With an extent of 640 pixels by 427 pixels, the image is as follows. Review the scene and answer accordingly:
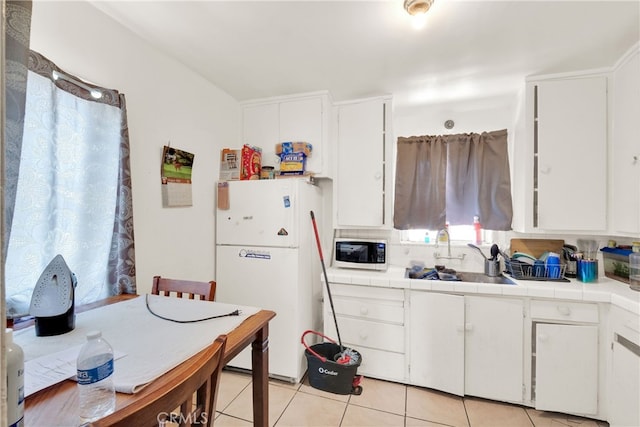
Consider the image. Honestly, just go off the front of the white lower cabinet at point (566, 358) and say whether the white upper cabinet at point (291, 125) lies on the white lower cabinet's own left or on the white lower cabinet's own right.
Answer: on the white lower cabinet's own right

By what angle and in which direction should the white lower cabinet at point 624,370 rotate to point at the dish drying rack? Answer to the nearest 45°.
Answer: approximately 90° to its right

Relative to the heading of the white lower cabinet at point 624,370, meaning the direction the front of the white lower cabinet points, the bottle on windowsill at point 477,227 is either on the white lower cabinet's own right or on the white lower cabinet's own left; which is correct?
on the white lower cabinet's own right

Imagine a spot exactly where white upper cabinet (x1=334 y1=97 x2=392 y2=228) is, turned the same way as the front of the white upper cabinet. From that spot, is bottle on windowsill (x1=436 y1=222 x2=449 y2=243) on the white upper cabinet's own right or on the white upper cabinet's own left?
on the white upper cabinet's own left

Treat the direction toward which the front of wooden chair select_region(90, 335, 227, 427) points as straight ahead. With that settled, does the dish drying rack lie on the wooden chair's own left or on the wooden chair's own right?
on the wooden chair's own right

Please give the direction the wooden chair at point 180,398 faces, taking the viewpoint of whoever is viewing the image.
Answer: facing away from the viewer and to the left of the viewer

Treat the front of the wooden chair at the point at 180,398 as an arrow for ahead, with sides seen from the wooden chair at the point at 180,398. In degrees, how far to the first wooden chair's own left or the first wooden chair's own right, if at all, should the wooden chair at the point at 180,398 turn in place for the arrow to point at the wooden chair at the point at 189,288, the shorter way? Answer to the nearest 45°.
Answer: approximately 45° to the first wooden chair's own right

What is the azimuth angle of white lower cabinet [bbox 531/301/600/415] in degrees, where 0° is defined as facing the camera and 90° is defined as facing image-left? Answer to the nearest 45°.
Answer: approximately 0°

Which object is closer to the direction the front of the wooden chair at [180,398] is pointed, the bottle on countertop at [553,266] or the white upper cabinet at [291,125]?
the white upper cabinet

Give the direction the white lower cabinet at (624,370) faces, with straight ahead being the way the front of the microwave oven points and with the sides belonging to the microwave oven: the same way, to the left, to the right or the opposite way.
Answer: to the right

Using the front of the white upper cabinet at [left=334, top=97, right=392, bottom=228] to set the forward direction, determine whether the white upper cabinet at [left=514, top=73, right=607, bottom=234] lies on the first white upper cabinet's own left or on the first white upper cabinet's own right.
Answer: on the first white upper cabinet's own left
